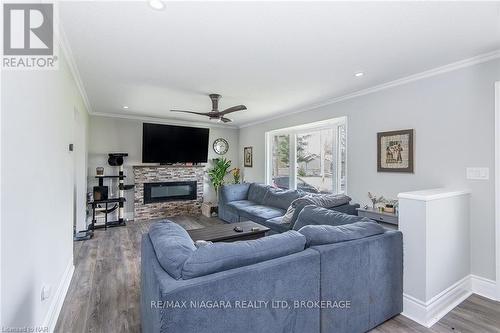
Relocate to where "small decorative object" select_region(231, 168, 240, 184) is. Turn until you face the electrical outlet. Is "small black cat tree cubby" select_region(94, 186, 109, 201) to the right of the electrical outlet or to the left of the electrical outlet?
right

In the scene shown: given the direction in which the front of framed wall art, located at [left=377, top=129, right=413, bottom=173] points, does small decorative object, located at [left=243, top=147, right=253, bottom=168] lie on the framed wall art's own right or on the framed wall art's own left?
on the framed wall art's own right

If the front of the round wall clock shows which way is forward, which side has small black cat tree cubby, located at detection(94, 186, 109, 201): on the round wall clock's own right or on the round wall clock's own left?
on the round wall clock's own right

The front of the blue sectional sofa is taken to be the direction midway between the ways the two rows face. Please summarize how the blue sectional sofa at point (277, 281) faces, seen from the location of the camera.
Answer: facing away from the viewer and to the left of the viewer

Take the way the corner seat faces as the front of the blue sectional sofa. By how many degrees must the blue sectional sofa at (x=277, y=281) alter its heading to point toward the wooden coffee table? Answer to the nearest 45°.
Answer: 0° — it already faces it

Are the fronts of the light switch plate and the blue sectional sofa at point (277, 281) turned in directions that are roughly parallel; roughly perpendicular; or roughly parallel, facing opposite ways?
roughly perpendicular
